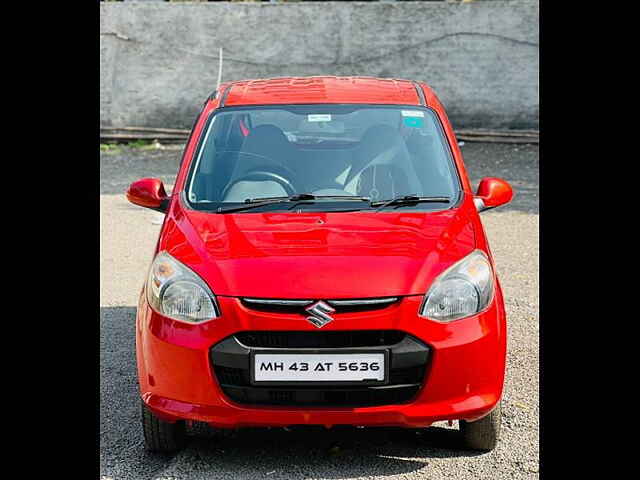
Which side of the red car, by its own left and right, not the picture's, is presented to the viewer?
front
